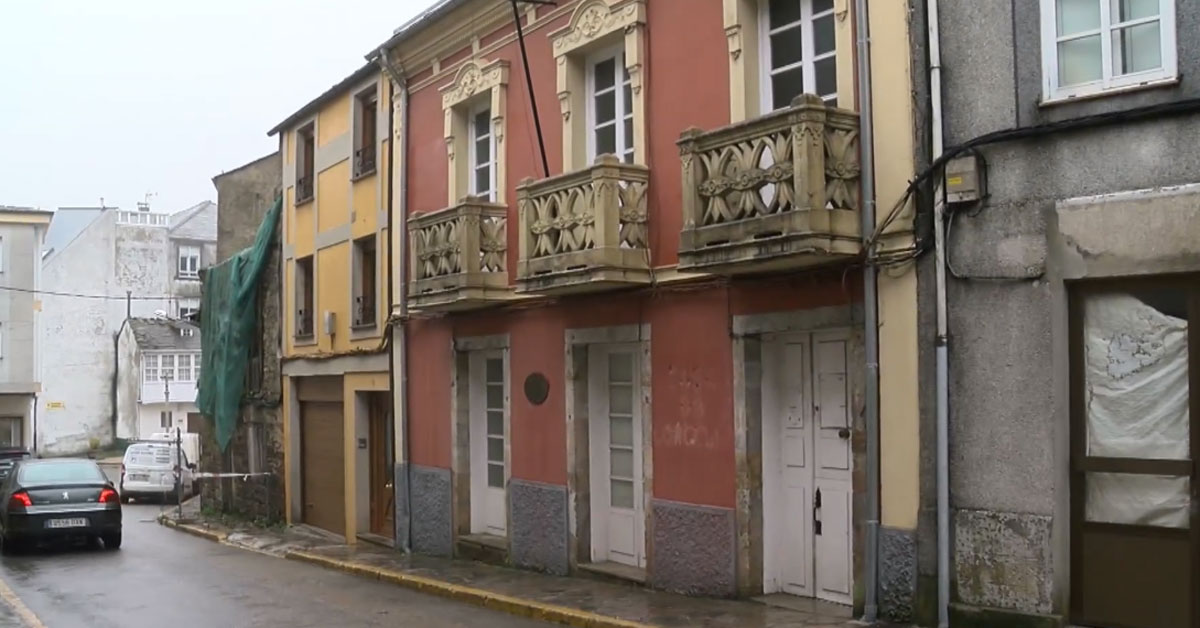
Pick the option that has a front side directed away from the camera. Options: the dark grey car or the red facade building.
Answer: the dark grey car

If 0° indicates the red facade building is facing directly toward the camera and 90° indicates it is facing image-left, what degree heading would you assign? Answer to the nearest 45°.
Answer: approximately 45°

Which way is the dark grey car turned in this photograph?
away from the camera

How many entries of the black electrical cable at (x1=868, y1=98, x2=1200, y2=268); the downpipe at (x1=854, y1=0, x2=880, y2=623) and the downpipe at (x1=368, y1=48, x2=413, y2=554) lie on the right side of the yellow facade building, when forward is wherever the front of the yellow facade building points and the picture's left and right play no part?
0

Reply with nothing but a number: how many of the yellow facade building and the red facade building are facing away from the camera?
0

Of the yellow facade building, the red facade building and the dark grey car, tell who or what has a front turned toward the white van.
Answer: the dark grey car

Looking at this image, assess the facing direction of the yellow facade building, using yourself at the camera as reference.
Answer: facing the viewer and to the left of the viewer

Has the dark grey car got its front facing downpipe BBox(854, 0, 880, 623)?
no

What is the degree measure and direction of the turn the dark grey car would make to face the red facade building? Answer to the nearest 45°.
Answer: approximately 135° to its right

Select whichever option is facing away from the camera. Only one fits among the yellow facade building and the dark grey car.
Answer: the dark grey car
